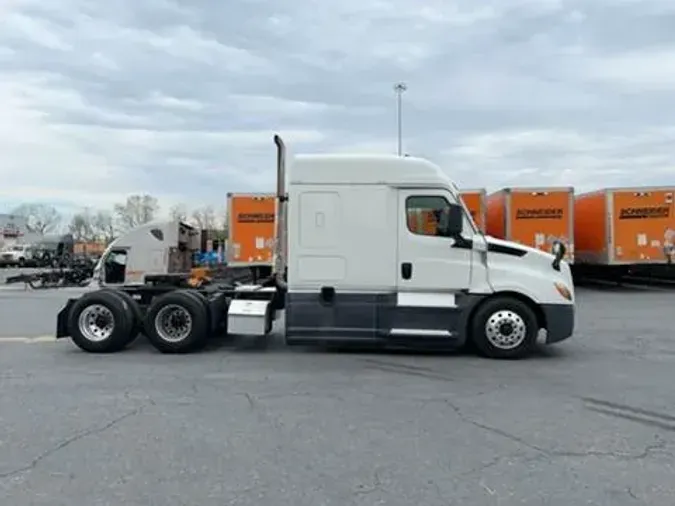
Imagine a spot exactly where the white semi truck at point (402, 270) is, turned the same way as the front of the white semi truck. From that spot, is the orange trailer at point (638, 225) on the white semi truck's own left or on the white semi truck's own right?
on the white semi truck's own left

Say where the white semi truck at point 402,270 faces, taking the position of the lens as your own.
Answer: facing to the right of the viewer

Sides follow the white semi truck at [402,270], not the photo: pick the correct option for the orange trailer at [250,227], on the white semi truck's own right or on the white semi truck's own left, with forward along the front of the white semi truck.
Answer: on the white semi truck's own left

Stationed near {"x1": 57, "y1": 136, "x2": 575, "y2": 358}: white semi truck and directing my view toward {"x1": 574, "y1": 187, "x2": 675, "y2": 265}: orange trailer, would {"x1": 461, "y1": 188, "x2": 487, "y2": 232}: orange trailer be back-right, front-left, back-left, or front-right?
front-left

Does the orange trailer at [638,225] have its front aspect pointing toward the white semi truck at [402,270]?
no

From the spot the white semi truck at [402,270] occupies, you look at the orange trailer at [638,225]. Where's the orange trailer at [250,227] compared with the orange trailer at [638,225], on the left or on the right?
left

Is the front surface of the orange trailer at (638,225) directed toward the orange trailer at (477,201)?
no

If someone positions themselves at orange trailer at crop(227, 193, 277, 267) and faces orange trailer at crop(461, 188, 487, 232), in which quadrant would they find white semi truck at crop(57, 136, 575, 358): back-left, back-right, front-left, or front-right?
front-right

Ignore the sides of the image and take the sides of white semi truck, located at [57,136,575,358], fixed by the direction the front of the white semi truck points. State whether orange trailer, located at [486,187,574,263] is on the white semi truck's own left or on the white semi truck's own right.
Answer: on the white semi truck's own left

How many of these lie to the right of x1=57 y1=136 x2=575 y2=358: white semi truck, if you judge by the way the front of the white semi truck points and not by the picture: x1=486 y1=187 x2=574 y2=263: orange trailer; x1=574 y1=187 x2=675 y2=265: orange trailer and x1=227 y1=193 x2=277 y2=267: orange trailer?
0

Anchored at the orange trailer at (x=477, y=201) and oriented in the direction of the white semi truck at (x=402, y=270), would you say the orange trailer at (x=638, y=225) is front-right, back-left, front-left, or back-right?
back-left

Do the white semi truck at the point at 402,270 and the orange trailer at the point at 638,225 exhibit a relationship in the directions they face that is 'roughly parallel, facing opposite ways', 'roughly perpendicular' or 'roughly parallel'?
roughly perpendicular

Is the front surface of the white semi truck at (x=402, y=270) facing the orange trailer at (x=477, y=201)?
no
